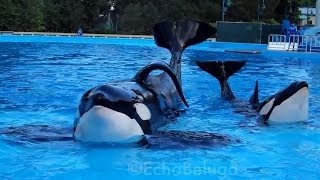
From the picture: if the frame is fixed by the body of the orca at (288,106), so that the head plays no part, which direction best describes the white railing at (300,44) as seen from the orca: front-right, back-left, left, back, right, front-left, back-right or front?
back-left

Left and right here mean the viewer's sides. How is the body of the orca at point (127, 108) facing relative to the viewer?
facing the viewer and to the left of the viewer

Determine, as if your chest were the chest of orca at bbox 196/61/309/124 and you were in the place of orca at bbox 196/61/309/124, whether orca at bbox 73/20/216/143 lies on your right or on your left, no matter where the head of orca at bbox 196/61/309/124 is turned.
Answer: on your right

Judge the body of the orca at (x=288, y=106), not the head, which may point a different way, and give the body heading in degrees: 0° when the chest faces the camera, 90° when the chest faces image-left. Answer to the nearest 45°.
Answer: approximately 315°

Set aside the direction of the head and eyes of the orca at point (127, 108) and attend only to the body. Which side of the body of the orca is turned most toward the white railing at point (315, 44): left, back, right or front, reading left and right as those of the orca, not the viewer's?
back

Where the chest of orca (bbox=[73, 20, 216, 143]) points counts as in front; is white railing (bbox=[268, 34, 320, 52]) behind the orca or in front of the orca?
behind

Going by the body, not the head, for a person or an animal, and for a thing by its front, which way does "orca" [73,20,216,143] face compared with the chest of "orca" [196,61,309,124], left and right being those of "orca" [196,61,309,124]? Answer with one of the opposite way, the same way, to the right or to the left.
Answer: to the right

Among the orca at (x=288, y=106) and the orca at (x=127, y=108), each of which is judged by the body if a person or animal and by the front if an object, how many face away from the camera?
0
